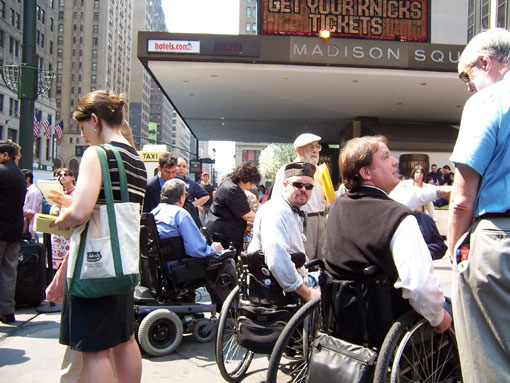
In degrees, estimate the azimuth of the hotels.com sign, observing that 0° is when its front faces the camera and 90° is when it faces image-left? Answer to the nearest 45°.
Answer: approximately 0°

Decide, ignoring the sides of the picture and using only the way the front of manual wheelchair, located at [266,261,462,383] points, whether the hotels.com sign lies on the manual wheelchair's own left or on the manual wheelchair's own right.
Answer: on the manual wheelchair's own left

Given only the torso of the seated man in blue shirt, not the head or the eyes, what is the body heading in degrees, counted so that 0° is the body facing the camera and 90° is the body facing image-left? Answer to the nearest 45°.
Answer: approximately 225°

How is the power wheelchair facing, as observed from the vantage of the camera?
facing away from the viewer and to the right of the viewer

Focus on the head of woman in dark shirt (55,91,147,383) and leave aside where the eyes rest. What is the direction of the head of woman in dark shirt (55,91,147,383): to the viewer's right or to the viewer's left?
to the viewer's left

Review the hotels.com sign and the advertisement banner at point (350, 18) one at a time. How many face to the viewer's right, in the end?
0

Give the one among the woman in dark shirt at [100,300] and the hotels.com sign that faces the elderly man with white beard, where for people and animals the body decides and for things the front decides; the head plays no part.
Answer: the hotels.com sign

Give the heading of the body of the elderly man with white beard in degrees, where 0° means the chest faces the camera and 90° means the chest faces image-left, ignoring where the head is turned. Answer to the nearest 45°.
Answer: approximately 315°

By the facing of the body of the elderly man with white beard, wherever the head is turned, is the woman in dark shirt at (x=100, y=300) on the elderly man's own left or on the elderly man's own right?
on the elderly man's own right

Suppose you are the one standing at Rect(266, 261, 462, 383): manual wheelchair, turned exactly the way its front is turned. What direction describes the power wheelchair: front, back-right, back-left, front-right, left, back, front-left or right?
left
